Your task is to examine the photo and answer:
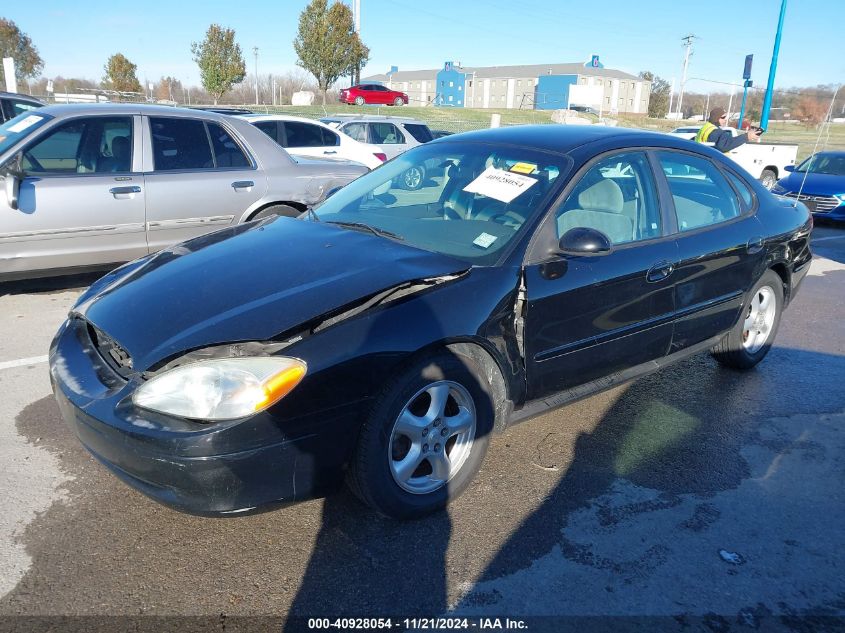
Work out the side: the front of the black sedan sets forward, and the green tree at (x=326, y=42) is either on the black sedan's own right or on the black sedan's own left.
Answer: on the black sedan's own right

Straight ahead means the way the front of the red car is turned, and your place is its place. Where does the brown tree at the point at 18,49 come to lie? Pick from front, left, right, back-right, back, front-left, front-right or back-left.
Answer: back

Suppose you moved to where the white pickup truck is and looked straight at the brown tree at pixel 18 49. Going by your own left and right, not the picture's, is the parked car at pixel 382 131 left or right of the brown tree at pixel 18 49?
left

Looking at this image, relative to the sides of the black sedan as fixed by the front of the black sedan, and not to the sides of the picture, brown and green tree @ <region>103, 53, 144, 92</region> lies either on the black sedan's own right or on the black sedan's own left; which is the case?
on the black sedan's own right

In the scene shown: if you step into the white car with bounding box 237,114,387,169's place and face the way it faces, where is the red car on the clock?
The red car is roughly at 3 o'clock from the white car.

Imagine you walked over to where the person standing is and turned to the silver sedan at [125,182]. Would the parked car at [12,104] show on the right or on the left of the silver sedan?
right

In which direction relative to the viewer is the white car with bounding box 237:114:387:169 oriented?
to the viewer's left

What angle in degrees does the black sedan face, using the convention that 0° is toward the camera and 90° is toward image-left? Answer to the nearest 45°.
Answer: approximately 45°

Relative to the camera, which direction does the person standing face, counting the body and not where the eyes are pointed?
to the viewer's right
